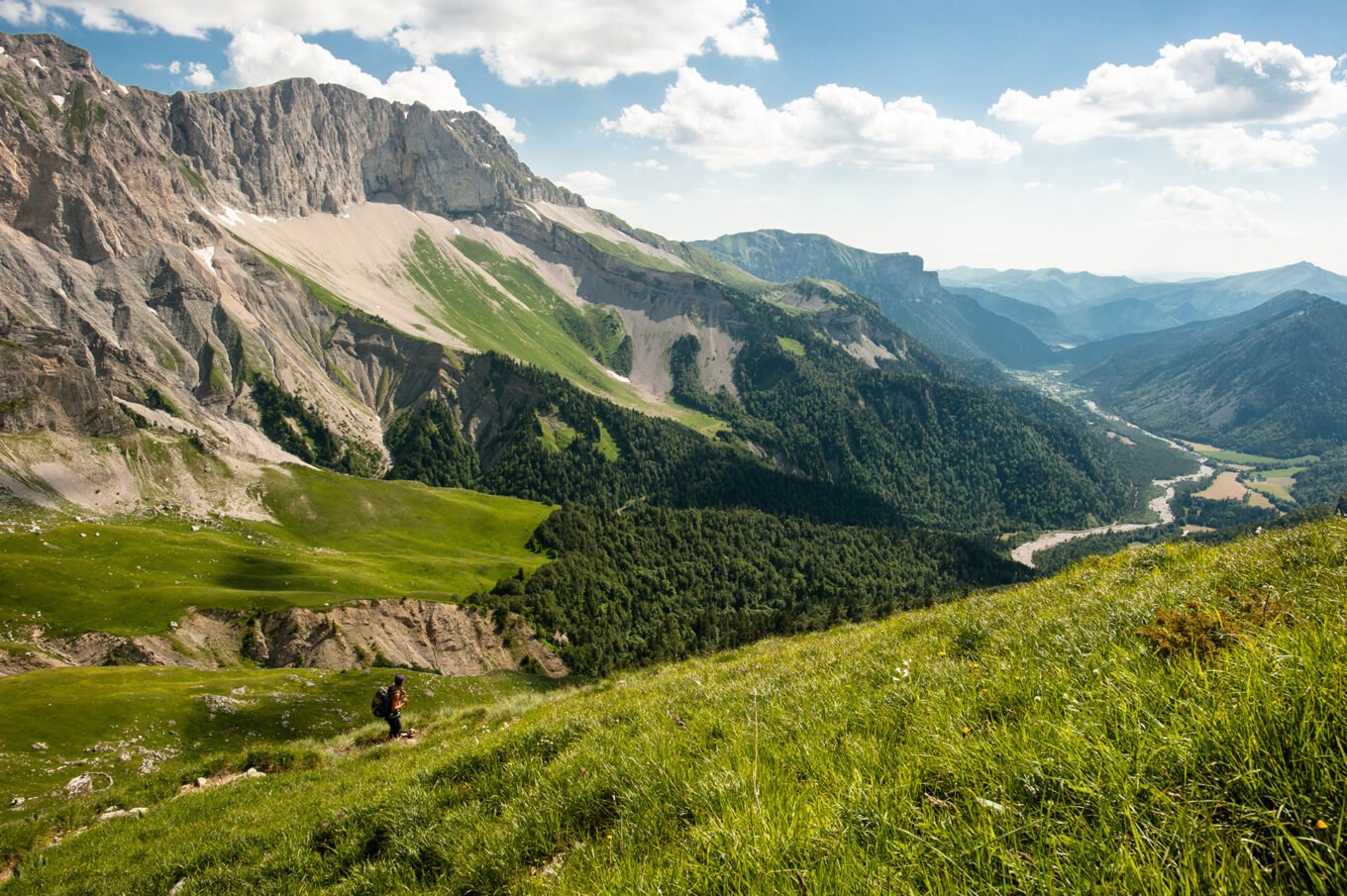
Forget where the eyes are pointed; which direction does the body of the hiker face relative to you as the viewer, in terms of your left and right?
facing to the right of the viewer
